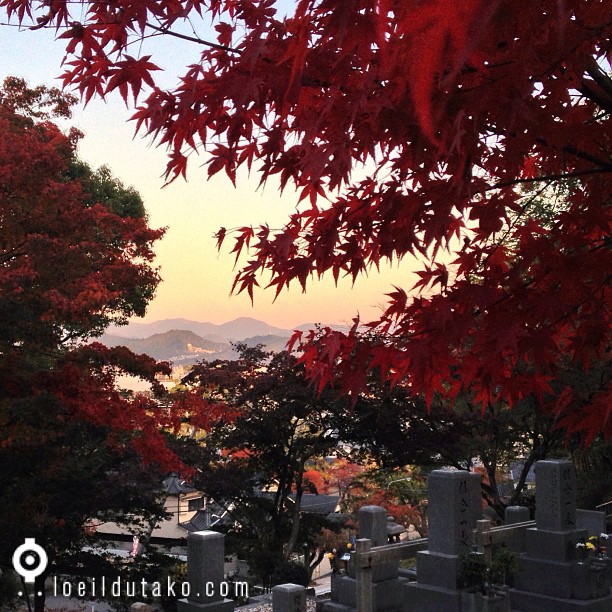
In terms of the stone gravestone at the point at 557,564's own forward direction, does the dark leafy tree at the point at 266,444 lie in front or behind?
behind

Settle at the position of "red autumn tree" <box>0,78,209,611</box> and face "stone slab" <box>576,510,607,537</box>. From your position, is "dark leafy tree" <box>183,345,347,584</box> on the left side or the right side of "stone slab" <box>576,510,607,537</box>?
left

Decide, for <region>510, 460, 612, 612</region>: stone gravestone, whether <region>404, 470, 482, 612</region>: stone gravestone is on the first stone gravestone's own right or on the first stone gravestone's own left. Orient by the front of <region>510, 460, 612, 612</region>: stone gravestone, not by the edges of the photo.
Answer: on the first stone gravestone's own right

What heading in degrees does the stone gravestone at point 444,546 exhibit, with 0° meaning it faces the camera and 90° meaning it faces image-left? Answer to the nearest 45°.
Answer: approximately 315°

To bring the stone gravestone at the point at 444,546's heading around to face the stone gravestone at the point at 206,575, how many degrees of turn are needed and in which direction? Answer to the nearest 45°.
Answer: approximately 90° to its right

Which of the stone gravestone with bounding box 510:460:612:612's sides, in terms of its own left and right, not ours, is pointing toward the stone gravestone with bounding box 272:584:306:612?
right

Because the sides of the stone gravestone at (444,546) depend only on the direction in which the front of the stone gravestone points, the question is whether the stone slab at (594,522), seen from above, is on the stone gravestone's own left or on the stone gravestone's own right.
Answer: on the stone gravestone's own left

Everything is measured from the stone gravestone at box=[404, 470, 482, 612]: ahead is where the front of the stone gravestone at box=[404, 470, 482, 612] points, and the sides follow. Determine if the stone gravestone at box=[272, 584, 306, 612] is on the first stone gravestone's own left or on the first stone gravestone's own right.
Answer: on the first stone gravestone's own right

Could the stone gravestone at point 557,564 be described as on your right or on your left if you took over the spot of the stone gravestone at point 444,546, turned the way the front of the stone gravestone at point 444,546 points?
on your left

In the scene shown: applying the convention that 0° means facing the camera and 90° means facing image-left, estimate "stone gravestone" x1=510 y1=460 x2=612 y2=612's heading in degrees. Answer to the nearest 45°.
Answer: approximately 315°
